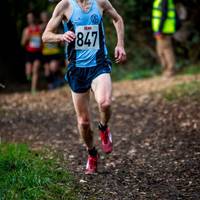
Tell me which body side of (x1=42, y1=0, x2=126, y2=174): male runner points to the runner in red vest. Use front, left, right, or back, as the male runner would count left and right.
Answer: back

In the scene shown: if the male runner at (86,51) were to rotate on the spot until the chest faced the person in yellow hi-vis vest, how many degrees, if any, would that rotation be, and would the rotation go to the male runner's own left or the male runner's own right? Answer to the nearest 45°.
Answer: approximately 180°

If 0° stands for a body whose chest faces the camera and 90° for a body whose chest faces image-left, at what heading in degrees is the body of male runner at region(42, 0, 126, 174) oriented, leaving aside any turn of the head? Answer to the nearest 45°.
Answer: approximately 0°

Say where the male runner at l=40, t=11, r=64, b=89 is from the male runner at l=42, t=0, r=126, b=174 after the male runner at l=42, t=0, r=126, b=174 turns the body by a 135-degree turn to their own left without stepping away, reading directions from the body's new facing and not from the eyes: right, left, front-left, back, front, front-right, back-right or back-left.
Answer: front-left
